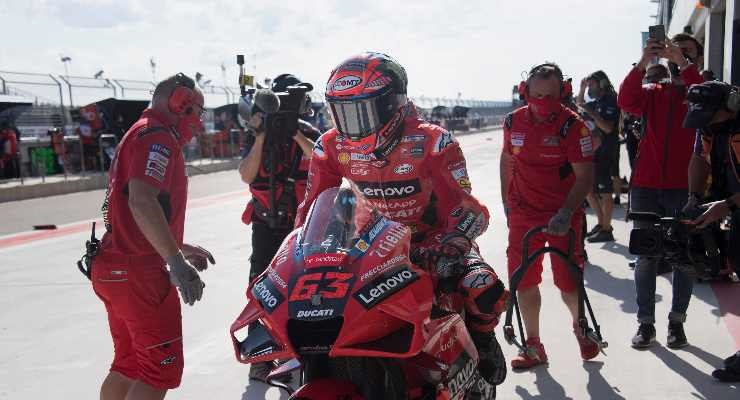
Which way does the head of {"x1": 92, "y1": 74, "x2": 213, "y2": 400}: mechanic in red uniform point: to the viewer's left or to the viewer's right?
to the viewer's right

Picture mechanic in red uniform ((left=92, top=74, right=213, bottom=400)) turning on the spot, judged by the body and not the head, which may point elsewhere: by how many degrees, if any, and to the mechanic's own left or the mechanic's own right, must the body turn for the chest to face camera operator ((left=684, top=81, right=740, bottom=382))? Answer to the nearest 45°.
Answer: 0° — they already face them

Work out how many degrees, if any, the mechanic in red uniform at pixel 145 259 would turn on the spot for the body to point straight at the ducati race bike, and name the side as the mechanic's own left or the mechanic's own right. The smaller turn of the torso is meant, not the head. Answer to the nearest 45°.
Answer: approximately 45° to the mechanic's own right

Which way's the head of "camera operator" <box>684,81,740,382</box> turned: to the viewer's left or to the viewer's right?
to the viewer's left

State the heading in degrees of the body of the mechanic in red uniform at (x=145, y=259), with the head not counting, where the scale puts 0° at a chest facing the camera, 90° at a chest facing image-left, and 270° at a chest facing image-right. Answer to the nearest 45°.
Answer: approximately 270°

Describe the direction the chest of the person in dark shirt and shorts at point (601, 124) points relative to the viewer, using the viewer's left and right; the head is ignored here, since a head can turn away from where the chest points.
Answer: facing to the left of the viewer

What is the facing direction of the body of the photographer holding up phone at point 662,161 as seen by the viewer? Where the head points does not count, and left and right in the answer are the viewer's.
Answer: facing the viewer

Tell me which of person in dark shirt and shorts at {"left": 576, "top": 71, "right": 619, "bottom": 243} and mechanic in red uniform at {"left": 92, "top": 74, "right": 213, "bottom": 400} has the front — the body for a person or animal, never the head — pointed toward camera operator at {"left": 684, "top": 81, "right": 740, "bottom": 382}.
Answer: the mechanic in red uniform
